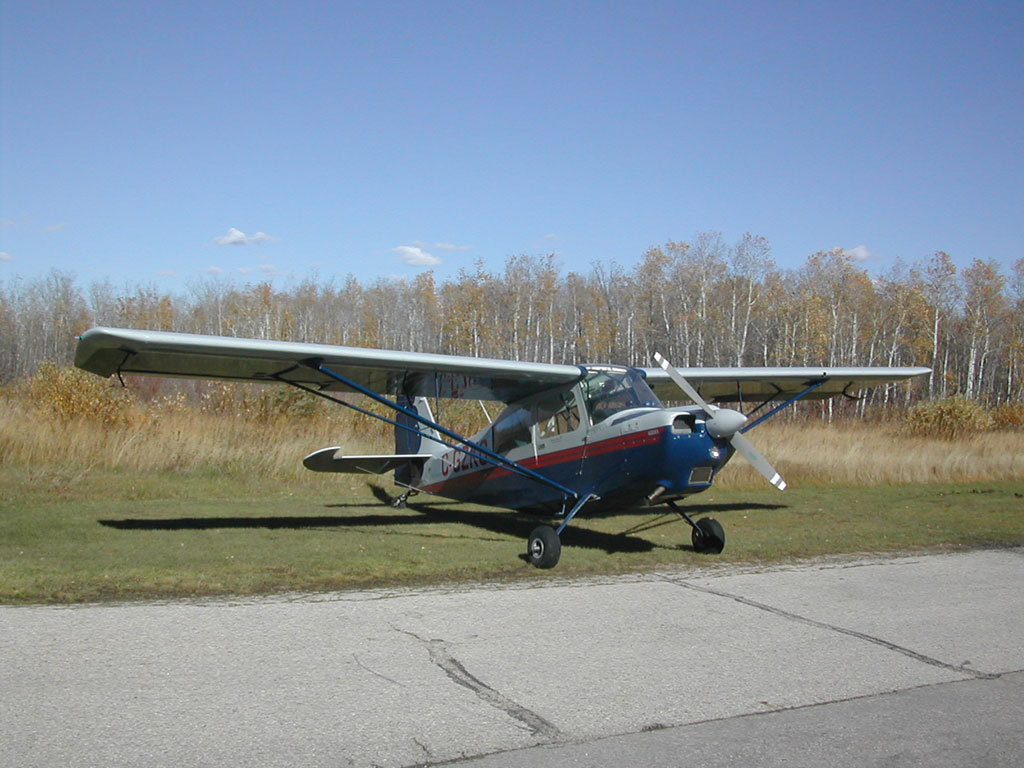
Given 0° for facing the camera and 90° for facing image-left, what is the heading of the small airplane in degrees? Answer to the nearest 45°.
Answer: approximately 315°

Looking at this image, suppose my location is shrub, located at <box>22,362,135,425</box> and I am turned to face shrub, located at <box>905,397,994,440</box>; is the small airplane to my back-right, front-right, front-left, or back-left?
front-right

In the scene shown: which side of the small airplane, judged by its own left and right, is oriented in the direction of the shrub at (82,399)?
back
